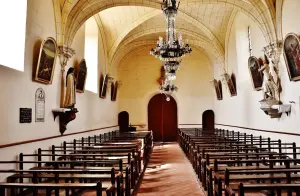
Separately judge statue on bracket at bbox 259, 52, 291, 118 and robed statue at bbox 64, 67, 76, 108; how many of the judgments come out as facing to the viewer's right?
1

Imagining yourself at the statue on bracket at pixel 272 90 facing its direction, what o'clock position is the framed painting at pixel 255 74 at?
The framed painting is roughly at 4 o'clock from the statue on bracket.

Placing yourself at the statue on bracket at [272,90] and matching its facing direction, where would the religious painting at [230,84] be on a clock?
The religious painting is roughly at 4 o'clock from the statue on bracket.

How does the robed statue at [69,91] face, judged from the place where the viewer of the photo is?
facing to the right of the viewer

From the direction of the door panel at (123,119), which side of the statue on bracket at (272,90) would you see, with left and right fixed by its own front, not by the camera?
right

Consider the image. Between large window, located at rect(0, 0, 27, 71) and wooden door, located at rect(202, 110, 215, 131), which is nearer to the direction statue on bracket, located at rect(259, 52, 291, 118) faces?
the large window

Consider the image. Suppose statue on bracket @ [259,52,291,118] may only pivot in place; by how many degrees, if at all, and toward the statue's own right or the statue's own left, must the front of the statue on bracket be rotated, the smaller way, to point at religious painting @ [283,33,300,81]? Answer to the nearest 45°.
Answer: approximately 90° to the statue's own left

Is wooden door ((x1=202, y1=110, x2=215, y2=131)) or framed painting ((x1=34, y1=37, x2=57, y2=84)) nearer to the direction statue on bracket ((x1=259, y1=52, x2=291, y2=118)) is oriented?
the framed painting

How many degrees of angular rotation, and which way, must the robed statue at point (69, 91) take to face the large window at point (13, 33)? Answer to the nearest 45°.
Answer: approximately 135° to its right

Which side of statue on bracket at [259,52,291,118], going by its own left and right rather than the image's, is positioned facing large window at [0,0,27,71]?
front

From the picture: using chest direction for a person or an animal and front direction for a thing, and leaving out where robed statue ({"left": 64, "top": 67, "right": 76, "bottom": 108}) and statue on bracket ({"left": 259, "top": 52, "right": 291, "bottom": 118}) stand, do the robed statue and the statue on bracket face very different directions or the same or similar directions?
very different directions

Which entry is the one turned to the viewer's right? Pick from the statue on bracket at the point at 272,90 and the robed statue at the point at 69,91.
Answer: the robed statue
